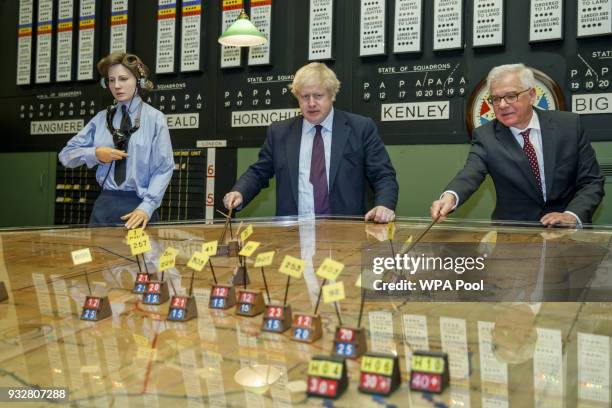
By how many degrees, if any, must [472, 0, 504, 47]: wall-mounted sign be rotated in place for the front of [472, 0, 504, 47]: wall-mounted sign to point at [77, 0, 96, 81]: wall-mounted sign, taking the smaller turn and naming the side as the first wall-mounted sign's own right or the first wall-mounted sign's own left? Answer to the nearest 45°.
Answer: approximately 90° to the first wall-mounted sign's own right

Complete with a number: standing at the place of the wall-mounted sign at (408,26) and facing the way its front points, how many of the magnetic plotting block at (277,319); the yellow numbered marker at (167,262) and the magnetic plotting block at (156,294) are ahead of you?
3

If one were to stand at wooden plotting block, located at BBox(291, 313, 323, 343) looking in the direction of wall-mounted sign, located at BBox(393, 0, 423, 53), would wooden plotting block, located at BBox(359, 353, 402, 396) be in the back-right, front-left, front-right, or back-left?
back-right

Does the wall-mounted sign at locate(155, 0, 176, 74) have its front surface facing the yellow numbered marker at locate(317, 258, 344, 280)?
yes

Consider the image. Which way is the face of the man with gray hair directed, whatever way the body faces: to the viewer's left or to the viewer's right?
to the viewer's left

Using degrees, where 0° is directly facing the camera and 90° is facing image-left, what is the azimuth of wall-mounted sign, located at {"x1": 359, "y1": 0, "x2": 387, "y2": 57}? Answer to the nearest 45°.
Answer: approximately 0°

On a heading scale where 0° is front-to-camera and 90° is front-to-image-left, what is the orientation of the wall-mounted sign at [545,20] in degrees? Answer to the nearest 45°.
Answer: approximately 0°

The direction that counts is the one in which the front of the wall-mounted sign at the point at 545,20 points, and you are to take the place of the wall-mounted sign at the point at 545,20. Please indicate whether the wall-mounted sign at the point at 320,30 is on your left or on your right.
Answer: on your right

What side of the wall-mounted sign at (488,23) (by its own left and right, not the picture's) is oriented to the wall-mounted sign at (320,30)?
right
